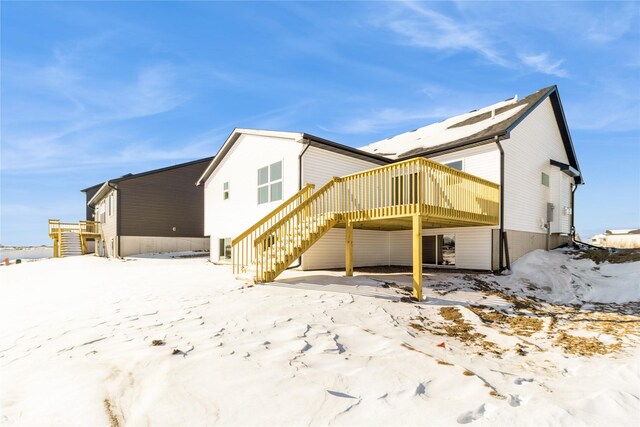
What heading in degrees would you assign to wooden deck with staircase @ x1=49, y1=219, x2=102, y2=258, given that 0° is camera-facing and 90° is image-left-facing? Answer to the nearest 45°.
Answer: approximately 0°

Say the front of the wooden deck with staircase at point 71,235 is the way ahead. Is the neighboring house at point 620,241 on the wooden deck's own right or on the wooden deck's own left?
on the wooden deck's own left
